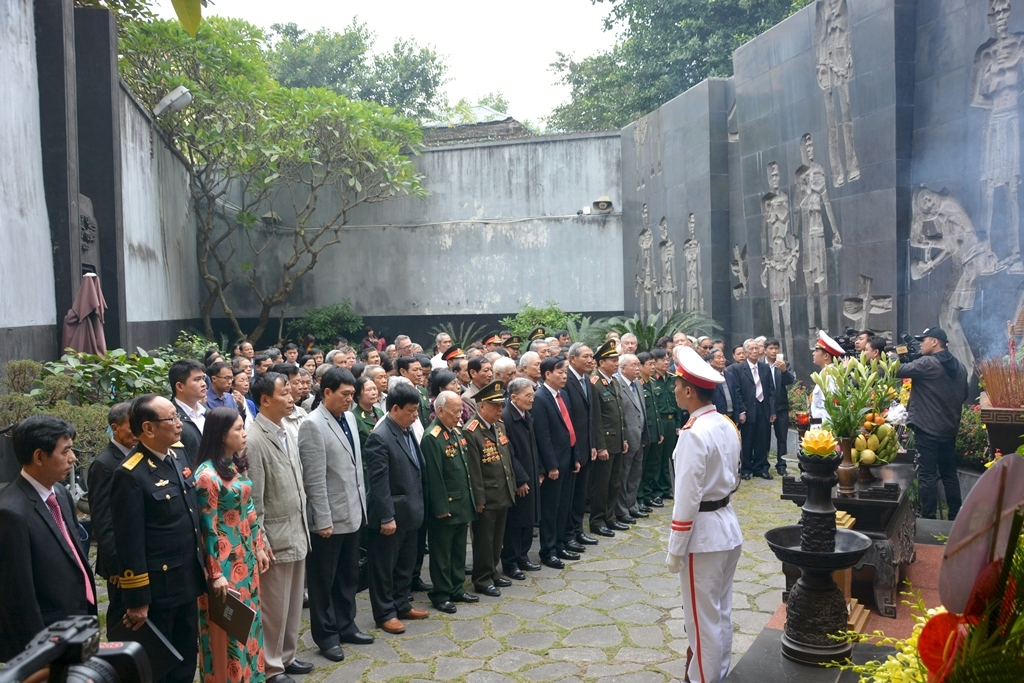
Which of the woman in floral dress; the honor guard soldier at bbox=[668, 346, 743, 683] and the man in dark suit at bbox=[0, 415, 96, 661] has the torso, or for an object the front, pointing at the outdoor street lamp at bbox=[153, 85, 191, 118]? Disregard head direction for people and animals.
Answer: the honor guard soldier

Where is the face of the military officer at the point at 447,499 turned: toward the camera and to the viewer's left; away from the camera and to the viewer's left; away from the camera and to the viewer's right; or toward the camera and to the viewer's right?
toward the camera and to the viewer's right

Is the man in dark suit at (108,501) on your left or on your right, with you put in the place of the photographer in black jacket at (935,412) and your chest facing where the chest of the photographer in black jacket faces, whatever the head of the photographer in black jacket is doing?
on your left

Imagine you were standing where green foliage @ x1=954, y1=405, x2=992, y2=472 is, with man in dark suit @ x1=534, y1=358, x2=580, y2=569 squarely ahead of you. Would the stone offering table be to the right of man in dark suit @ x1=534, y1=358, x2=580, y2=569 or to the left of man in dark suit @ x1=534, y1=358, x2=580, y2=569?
left

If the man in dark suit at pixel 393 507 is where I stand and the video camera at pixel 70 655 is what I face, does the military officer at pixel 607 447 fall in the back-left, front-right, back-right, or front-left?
back-left

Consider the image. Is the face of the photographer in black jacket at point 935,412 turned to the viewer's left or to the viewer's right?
to the viewer's left

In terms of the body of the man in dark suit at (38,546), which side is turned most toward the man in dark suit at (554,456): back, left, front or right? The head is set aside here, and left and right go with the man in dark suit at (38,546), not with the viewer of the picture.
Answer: left

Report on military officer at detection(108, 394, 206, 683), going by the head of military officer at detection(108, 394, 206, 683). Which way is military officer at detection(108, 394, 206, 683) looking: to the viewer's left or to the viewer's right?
to the viewer's right

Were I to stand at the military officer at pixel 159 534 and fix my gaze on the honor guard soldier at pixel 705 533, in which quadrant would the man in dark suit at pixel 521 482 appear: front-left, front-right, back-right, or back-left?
front-left

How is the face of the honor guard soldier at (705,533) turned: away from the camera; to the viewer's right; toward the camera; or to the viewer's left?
to the viewer's left

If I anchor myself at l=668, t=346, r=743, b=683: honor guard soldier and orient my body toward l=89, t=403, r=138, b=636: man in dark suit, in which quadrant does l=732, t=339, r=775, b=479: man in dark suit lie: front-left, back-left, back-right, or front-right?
back-right

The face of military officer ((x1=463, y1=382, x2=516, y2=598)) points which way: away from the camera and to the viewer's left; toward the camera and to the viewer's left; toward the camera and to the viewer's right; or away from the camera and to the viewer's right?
toward the camera and to the viewer's right

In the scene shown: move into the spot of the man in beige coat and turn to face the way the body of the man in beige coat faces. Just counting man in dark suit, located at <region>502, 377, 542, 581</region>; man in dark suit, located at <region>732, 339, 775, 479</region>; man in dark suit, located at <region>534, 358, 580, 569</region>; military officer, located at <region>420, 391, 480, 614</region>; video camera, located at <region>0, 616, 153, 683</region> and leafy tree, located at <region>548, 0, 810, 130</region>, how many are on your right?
1

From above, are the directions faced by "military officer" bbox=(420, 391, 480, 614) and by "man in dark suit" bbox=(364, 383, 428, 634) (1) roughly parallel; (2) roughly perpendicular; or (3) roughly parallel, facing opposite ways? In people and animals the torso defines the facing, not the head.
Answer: roughly parallel

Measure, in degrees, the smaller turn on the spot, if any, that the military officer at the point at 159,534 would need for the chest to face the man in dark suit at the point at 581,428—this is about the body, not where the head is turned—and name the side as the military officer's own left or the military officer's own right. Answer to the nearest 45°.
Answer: approximately 90° to the military officer's own left
